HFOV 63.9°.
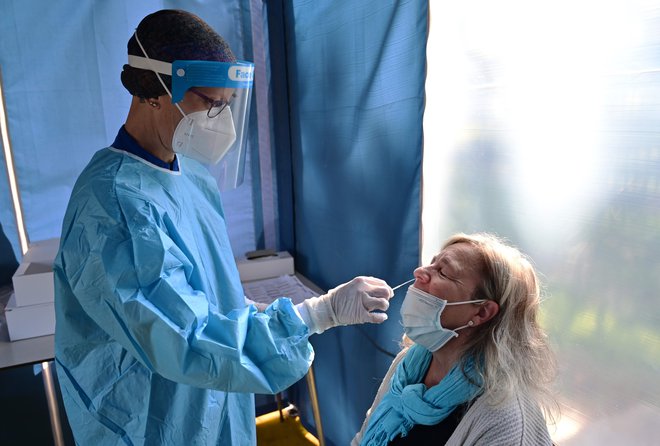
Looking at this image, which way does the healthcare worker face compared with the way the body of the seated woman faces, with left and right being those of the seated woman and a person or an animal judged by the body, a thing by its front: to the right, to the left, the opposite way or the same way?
the opposite way

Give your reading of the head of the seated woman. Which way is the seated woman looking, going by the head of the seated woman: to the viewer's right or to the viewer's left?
to the viewer's left

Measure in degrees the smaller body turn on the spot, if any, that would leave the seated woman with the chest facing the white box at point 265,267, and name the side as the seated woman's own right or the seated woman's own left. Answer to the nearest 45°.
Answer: approximately 90° to the seated woman's own right

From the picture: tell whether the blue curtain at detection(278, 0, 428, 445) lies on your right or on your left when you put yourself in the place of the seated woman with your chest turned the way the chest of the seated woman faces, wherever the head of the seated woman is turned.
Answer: on your right

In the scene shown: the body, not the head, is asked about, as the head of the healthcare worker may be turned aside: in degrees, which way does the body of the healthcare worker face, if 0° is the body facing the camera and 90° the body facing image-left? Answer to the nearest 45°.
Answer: approximately 270°

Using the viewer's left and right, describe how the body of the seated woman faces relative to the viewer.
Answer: facing the viewer and to the left of the viewer

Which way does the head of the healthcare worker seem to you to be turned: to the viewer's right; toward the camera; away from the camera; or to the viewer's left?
to the viewer's right

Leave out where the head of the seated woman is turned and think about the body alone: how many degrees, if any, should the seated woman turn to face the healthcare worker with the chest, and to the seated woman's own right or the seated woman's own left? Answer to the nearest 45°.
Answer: approximately 45° to the seated woman's own right

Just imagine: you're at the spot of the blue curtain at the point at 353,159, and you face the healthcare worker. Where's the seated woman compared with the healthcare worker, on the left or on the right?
left

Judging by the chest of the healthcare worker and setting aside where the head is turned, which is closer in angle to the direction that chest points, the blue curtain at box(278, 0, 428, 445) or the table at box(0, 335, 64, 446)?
the blue curtain

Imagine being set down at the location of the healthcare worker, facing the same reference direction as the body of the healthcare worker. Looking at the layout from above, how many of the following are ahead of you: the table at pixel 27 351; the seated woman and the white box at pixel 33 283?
1

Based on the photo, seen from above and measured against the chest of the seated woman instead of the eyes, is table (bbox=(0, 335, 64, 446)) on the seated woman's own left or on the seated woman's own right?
on the seated woman's own right

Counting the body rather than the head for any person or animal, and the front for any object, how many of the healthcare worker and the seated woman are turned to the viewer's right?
1

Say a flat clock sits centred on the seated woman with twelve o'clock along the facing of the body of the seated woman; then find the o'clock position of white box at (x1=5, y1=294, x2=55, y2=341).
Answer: The white box is roughly at 2 o'clock from the seated woman.

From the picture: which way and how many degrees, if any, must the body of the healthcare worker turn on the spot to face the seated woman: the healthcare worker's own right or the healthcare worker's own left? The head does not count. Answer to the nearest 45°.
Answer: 0° — they already face them
